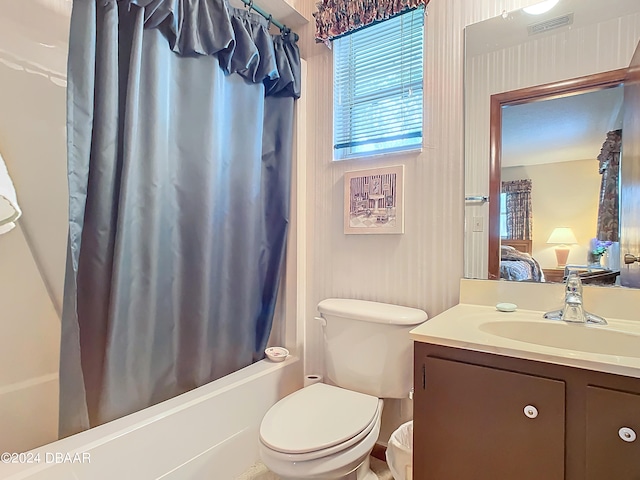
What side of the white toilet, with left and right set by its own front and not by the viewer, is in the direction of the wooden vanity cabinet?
left

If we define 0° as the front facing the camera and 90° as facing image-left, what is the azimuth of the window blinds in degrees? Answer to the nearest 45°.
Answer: approximately 45°

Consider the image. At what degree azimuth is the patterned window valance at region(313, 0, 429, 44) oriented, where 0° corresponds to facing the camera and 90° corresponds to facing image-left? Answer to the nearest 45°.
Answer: approximately 45°

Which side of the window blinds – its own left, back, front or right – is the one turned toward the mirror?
left
